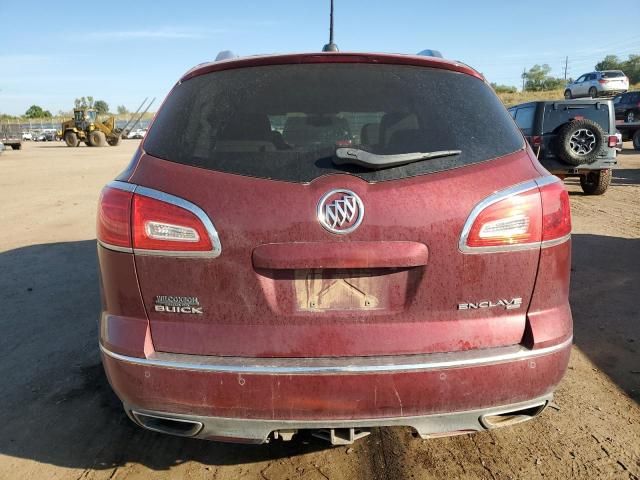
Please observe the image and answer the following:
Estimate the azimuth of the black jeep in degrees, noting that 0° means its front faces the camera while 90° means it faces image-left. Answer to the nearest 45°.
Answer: approximately 135°

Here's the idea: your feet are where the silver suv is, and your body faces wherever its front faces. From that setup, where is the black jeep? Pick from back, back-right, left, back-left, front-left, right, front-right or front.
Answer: back-left

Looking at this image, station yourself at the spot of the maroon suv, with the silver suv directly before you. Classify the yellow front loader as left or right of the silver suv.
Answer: left

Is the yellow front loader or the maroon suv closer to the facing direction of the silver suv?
the yellow front loader

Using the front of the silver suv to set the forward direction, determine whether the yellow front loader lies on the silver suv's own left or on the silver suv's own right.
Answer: on the silver suv's own left

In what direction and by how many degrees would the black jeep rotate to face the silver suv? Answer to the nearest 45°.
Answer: approximately 45° to its right

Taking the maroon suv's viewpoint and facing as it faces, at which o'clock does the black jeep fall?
The black jeep is roughly at 1 o'clock from the maroon suv.

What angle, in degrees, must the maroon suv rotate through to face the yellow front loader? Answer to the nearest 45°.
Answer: approximately 45° to its left

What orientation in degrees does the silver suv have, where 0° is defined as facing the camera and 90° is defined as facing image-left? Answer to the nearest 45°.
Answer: approximately 135°

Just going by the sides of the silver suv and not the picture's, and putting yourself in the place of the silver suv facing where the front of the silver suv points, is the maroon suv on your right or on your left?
on your left

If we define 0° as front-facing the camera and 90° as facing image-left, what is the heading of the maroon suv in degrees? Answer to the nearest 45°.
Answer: approximately 180°

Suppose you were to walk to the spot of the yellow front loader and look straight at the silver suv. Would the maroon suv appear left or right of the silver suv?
right
